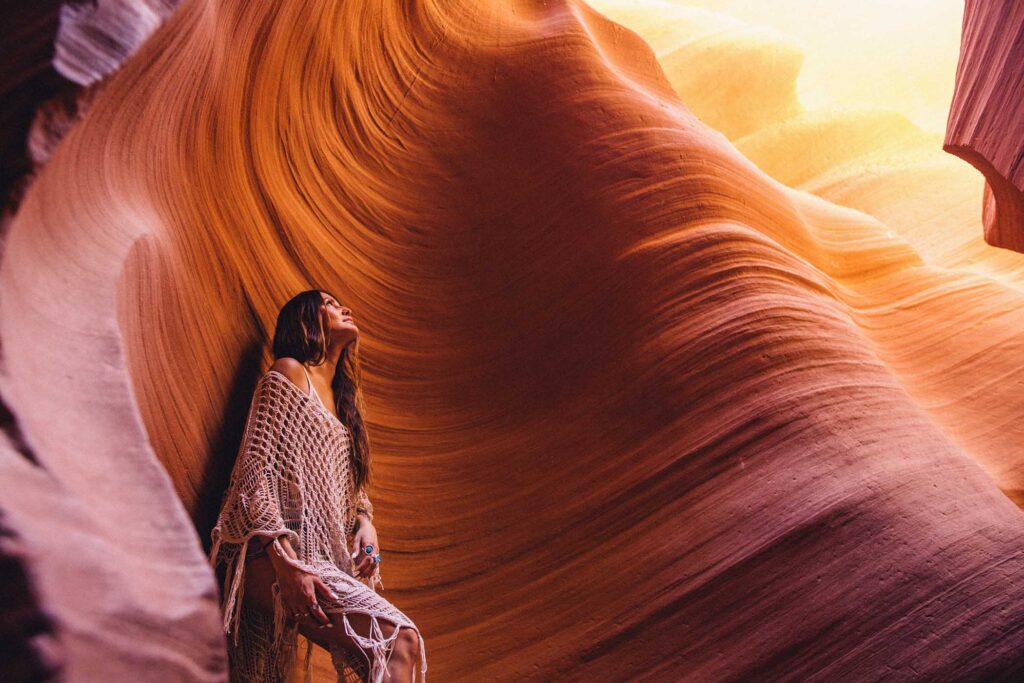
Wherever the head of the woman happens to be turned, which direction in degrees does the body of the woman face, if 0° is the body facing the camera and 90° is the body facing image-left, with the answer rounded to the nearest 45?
approximately 315°

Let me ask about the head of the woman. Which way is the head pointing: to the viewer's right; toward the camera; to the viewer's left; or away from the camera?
to the viewer's right
